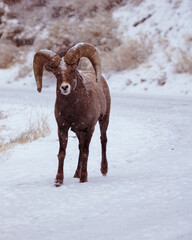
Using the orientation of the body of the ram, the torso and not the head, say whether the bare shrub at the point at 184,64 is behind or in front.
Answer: behind

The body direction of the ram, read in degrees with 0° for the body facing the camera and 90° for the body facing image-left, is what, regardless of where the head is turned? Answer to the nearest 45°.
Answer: approximately 45°
